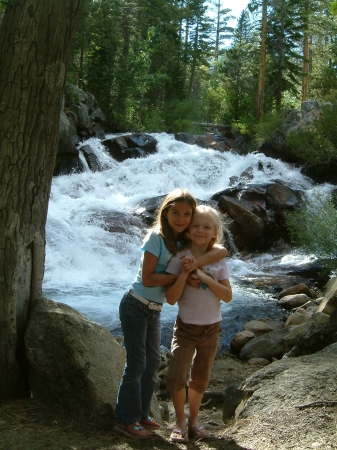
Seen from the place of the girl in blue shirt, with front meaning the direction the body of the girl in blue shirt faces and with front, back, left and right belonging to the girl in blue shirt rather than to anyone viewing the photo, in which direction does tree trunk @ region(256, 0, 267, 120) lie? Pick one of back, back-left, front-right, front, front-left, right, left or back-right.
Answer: back-left

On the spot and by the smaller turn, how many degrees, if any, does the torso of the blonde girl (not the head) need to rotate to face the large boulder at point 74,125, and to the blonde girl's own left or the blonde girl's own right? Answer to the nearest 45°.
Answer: approximately 180°

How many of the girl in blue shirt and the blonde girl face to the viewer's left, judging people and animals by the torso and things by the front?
0

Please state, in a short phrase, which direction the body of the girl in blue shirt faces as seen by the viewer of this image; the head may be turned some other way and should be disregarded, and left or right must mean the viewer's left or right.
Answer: facing the viewer and to the right of the viewer

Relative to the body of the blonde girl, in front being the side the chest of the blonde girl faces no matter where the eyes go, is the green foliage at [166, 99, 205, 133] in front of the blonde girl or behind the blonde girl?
behind

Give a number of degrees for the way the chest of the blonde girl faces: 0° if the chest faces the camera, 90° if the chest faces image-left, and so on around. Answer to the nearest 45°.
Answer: approximately 0°

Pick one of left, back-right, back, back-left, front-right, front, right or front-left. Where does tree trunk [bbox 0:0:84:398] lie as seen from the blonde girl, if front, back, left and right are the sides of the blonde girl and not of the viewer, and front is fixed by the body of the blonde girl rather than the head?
right
